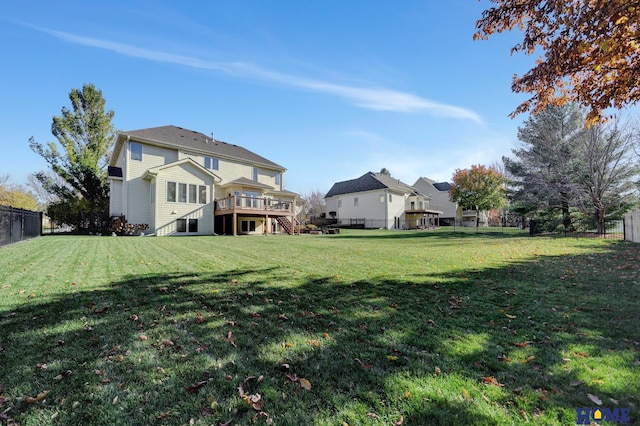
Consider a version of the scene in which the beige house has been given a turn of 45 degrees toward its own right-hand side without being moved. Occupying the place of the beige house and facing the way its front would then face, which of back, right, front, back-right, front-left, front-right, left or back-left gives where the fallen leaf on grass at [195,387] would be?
back

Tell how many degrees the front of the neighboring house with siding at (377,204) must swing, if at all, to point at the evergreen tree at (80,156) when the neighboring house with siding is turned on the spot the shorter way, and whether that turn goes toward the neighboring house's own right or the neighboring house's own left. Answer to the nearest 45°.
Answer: approximately 90° to the neighboring house's own left

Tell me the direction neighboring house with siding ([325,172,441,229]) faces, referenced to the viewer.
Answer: facing away from the viewer and to the left of the viewer

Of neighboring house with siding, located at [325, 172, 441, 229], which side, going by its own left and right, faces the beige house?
left

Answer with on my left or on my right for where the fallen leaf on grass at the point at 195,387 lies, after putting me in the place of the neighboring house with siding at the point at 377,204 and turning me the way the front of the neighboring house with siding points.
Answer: on my left

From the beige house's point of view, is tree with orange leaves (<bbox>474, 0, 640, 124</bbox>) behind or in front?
behind

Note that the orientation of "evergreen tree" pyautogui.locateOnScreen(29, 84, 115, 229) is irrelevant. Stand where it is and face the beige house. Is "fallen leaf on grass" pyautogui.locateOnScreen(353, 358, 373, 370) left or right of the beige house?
right

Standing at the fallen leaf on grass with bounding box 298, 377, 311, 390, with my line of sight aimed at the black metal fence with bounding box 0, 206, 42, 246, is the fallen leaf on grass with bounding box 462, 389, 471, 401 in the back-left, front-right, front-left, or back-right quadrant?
back-right

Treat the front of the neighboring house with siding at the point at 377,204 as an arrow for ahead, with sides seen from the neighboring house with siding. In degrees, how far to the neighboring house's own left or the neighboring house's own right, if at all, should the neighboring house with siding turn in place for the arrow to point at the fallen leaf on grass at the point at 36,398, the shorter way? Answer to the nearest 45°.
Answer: approximately 135° to the neighboring house's own left

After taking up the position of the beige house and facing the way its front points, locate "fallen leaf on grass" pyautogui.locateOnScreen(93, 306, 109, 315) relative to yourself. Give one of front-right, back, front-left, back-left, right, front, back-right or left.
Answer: back-left

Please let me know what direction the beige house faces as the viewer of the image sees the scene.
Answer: facing away from the viewer and to the left of the viewer

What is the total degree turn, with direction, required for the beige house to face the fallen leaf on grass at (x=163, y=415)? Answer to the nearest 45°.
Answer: approximately 135° to its left

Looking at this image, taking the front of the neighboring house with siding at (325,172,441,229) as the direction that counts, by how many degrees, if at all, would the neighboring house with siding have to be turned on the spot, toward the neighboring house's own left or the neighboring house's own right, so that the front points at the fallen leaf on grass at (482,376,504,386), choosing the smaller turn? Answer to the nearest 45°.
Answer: approximately 135° to the neighboring house's own left
